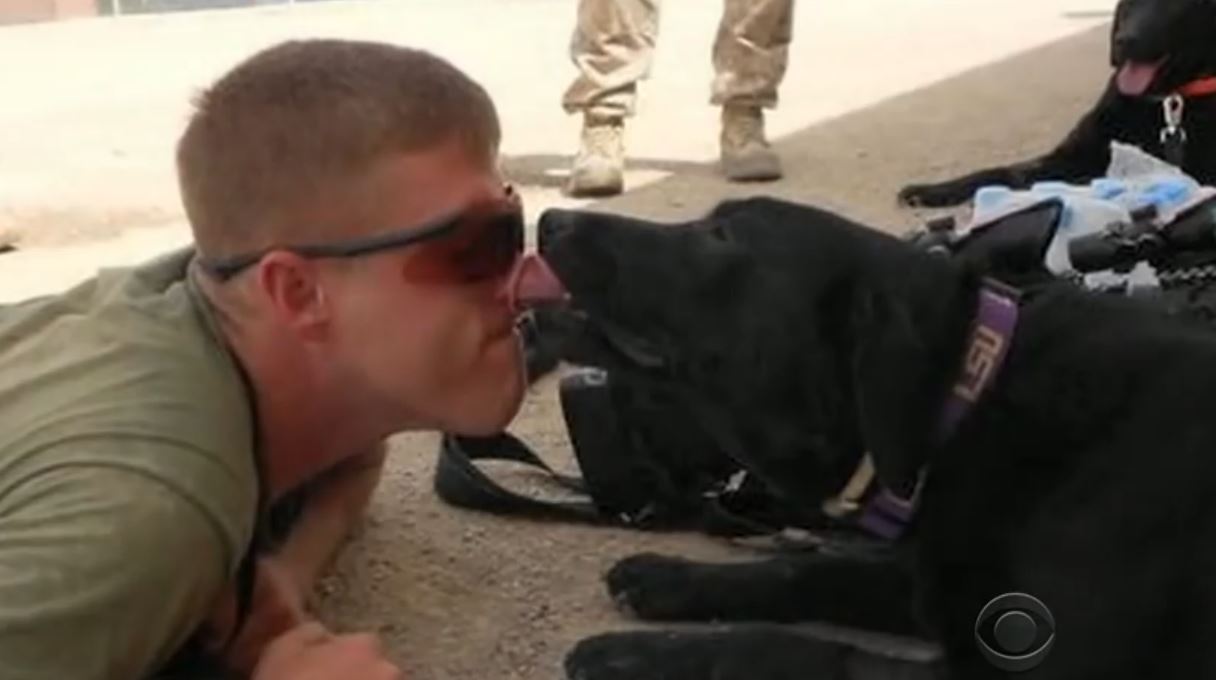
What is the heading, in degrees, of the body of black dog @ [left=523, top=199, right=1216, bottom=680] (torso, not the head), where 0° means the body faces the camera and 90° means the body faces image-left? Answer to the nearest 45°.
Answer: approximately 90°

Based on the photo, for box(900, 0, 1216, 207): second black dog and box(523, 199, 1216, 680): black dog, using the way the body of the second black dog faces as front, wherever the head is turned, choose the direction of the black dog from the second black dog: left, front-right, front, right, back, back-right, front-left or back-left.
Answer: front-left

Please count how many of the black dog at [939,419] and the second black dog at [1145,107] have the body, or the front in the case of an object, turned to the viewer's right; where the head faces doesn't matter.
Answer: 0

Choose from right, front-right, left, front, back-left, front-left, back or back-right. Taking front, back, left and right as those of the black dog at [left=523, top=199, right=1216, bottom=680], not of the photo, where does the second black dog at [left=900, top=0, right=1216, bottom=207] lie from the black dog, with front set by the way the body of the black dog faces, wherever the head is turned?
right
